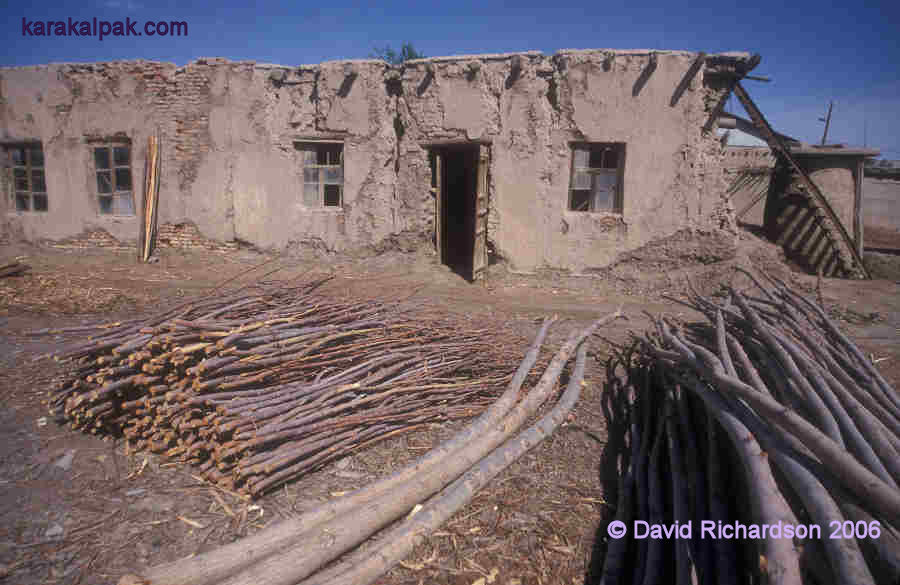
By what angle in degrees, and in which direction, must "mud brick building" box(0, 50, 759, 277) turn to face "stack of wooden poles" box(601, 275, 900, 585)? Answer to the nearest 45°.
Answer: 0° — it already faces it

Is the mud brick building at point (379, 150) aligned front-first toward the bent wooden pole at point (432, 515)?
yes

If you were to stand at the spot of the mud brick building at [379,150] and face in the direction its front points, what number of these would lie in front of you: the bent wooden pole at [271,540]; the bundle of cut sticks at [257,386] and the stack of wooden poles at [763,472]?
3

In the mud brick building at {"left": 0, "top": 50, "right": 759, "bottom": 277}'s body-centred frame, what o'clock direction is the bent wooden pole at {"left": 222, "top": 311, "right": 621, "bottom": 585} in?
The bent wooden pole is roughly at 12 o'clock from the mud brick building.

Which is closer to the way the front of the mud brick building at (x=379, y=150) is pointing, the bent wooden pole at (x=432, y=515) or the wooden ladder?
the bent wooden pole

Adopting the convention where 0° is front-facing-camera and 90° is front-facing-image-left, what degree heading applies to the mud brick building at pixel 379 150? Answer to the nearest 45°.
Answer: approximately 0°

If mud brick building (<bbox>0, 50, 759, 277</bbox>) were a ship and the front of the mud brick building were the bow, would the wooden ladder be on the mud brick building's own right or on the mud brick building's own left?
on the mud brick building's own left

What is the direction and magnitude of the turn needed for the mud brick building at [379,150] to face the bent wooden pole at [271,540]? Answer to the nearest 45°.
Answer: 0° — it already faces it

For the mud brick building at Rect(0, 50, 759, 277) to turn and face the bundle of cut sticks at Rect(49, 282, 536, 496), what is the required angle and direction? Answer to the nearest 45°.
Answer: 0° — it already faces it

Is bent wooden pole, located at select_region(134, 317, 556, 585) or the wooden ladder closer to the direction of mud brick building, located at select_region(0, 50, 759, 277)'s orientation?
the bent wooden pole
